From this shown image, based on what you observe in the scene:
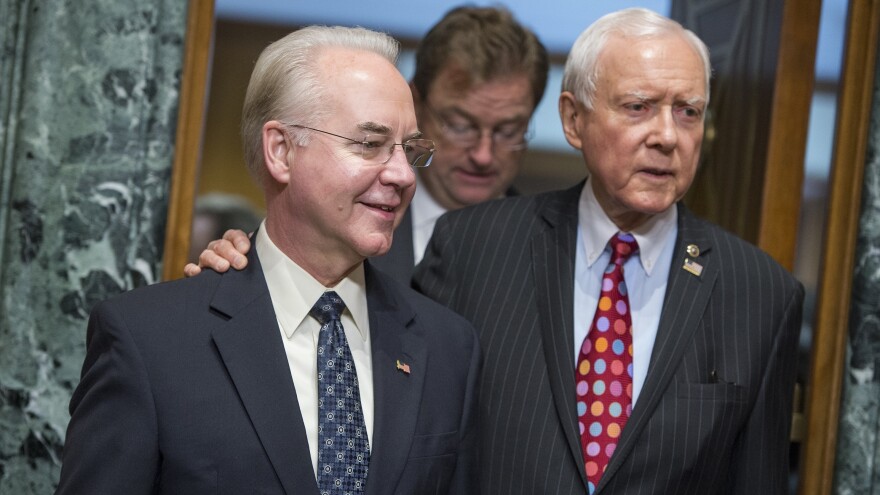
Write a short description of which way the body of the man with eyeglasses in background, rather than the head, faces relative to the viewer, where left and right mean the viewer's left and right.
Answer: facing the viewer

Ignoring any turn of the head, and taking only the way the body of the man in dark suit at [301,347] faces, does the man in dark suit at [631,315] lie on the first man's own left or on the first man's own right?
on the first man's own left

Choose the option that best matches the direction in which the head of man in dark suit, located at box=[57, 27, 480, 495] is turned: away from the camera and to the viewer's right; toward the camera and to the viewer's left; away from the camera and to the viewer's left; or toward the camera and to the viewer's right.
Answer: toward the camera and to the viewer's right

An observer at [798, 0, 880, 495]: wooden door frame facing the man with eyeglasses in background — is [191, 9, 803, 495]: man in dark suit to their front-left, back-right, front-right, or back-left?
front-left

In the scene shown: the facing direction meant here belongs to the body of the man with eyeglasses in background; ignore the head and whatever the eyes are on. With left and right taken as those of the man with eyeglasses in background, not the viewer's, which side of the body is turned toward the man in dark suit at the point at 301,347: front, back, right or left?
front

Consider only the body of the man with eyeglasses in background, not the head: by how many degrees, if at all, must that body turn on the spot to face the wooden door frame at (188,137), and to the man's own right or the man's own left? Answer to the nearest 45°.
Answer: approximately 90° to the man's own right

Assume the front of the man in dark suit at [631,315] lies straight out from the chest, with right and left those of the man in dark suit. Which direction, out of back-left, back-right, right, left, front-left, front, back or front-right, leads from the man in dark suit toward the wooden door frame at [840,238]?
back-left

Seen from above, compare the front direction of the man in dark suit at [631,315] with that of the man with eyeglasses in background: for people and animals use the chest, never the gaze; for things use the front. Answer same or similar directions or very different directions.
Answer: same or similar directions

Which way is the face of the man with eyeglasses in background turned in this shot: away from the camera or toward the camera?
toward the camera

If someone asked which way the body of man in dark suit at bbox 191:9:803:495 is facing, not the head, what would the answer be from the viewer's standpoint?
toward the camera

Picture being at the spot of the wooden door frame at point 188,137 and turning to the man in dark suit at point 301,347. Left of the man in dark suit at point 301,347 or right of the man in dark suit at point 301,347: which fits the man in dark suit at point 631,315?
left

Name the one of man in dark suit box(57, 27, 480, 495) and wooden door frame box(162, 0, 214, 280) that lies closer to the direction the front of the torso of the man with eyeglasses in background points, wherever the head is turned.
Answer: the man in dark suit

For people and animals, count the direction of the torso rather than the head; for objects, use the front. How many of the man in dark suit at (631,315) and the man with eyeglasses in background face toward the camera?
2

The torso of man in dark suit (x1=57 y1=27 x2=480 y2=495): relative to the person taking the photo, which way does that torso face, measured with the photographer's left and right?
facing the viewer and to the right of the viewer
